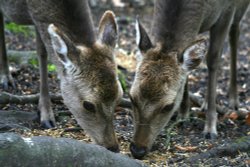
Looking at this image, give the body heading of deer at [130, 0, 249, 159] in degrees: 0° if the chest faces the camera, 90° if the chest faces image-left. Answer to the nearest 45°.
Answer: approximately 45°

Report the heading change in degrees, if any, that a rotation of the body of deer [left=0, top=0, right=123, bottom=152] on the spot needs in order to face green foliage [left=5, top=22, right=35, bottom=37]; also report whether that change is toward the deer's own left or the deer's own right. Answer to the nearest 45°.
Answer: approximately 135° to the deer's own left

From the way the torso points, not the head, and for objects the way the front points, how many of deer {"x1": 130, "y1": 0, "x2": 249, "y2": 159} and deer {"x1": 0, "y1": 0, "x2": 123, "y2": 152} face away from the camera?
0

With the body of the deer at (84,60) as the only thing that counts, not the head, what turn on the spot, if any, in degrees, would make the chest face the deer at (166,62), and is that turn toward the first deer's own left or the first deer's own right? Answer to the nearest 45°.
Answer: approximately 45° to the first deer's own left

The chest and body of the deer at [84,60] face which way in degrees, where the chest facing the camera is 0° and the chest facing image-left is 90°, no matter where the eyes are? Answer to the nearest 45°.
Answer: approximately 315°

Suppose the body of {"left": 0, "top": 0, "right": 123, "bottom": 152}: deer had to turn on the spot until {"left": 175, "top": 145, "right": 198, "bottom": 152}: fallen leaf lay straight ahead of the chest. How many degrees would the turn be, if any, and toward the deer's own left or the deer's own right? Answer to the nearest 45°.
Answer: approximately 45° to the deer's own left
